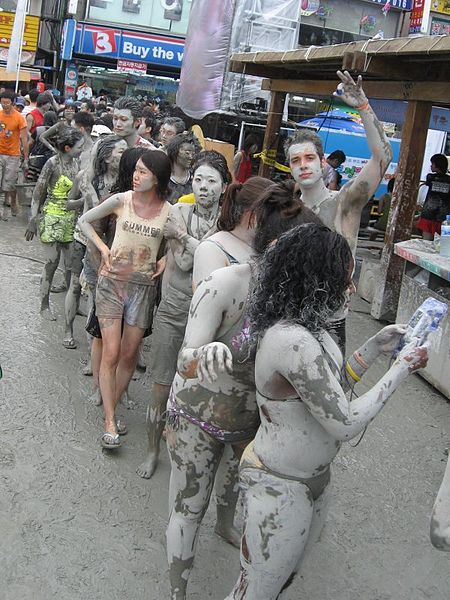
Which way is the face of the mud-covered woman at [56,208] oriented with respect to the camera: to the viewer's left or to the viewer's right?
to the viewer's right

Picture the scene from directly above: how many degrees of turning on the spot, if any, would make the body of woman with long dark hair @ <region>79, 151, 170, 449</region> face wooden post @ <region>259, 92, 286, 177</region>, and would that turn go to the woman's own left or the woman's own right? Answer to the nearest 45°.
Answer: approximately 180°

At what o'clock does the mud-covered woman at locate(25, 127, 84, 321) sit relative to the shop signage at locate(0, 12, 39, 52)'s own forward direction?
The mud-covered woman is roughly at 12 o'clock from the shop signage.

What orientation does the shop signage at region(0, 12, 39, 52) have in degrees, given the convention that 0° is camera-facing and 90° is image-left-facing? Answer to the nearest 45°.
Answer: approximately 0°

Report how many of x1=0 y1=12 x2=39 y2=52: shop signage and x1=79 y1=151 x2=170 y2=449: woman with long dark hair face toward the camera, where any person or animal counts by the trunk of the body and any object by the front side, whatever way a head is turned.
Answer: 2

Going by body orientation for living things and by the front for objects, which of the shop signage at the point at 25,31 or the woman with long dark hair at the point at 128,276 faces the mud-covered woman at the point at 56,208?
the shop signage

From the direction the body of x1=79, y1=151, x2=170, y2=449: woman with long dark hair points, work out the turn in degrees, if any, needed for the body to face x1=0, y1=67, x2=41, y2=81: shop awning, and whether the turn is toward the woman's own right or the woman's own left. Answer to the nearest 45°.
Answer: approximately 180°

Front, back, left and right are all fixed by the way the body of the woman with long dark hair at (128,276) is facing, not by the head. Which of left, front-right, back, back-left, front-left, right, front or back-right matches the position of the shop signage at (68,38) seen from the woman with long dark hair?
back

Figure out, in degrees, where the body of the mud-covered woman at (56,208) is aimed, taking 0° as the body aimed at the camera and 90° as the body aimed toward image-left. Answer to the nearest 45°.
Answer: approximately 315°

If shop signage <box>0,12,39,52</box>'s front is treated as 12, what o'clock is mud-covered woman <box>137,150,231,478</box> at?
The mud-covered woman is roughly at 12 o'clock from the shop signage.

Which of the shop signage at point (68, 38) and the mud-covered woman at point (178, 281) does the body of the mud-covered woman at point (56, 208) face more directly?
the mud-covered woman

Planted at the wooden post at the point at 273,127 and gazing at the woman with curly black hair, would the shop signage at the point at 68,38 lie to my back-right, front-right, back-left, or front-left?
back-right

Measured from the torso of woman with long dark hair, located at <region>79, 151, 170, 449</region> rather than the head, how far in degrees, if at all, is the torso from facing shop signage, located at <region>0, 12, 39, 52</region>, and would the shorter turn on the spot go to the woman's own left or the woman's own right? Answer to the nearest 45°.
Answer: approximately 180°
